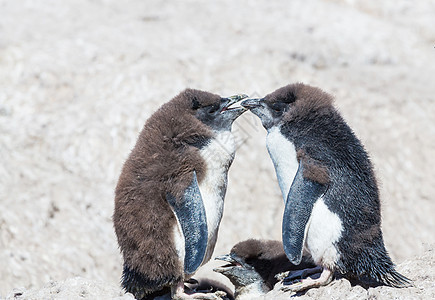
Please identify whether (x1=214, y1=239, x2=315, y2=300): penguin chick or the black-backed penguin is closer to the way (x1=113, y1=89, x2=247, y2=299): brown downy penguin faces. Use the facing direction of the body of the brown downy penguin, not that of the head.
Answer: the black-backed penguin

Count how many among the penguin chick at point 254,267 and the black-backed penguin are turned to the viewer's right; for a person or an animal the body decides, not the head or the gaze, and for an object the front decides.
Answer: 0

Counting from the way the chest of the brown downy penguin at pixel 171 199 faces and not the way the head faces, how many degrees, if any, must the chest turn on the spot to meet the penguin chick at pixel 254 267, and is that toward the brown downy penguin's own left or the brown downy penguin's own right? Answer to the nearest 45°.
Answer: approximately 45° to the brown downy penguin's own left

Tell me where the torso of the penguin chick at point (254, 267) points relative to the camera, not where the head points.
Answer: to the viewer's left

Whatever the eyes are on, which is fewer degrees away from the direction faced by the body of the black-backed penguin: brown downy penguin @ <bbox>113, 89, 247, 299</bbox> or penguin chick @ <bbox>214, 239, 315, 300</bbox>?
the brown downy penguin

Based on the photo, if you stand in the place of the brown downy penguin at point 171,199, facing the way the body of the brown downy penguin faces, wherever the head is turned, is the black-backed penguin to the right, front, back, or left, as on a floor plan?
front

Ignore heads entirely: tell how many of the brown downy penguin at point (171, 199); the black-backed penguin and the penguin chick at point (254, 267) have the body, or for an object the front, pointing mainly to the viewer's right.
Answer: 1

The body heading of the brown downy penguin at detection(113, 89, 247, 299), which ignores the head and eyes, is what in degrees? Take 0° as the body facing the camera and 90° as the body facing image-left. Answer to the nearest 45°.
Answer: approximately 270°

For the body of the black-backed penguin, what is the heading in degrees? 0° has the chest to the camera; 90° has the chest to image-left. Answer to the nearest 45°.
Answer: approximately 90°

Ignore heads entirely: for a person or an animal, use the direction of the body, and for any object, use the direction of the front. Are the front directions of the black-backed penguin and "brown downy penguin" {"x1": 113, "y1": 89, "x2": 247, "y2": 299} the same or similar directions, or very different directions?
very different directions

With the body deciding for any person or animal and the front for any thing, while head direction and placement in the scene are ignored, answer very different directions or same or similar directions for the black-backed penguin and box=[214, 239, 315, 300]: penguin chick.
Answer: same or similar directions

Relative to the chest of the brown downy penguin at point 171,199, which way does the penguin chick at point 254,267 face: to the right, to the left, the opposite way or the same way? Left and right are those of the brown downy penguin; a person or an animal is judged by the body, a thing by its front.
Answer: the opposite way

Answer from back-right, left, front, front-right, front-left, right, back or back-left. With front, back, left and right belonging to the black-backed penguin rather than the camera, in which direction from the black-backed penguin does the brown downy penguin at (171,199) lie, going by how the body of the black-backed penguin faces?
front

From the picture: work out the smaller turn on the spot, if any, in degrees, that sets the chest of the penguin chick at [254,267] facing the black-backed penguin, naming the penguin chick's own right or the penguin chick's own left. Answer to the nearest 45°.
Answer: approximately 135° to the penguin chick's own left
